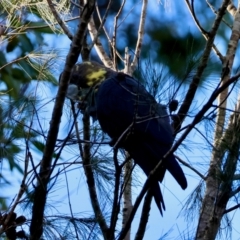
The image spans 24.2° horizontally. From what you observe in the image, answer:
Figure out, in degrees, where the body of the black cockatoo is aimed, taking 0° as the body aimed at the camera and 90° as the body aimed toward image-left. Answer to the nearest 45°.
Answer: approximately 90°
